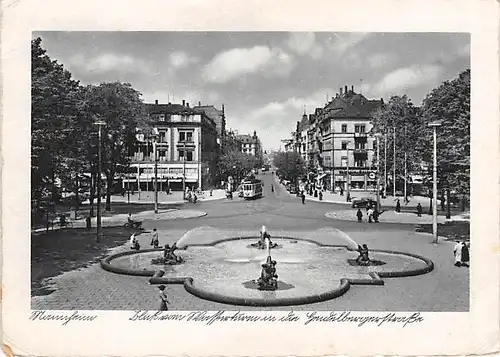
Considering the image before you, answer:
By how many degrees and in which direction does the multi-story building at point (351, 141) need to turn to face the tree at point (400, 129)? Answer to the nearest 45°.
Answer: approximately 45° to its left

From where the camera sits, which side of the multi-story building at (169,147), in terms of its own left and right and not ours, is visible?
front

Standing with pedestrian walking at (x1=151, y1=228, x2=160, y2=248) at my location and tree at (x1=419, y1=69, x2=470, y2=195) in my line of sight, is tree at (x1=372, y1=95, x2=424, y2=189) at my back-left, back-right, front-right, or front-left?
front-left

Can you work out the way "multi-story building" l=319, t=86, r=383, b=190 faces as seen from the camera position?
facing the viewer

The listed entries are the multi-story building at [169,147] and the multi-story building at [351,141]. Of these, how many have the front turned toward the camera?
2

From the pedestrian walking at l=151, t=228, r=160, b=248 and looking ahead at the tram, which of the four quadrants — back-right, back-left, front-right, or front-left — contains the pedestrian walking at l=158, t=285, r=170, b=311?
back-right

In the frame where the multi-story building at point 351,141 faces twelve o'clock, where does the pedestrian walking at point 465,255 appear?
The pedestrian walking is roughly at 11 o'clock from the multi-story building.

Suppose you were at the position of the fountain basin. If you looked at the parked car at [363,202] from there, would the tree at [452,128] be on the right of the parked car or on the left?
right

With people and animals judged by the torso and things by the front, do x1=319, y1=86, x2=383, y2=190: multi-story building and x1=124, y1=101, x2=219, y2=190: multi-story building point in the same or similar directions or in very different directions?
same or similar directions
